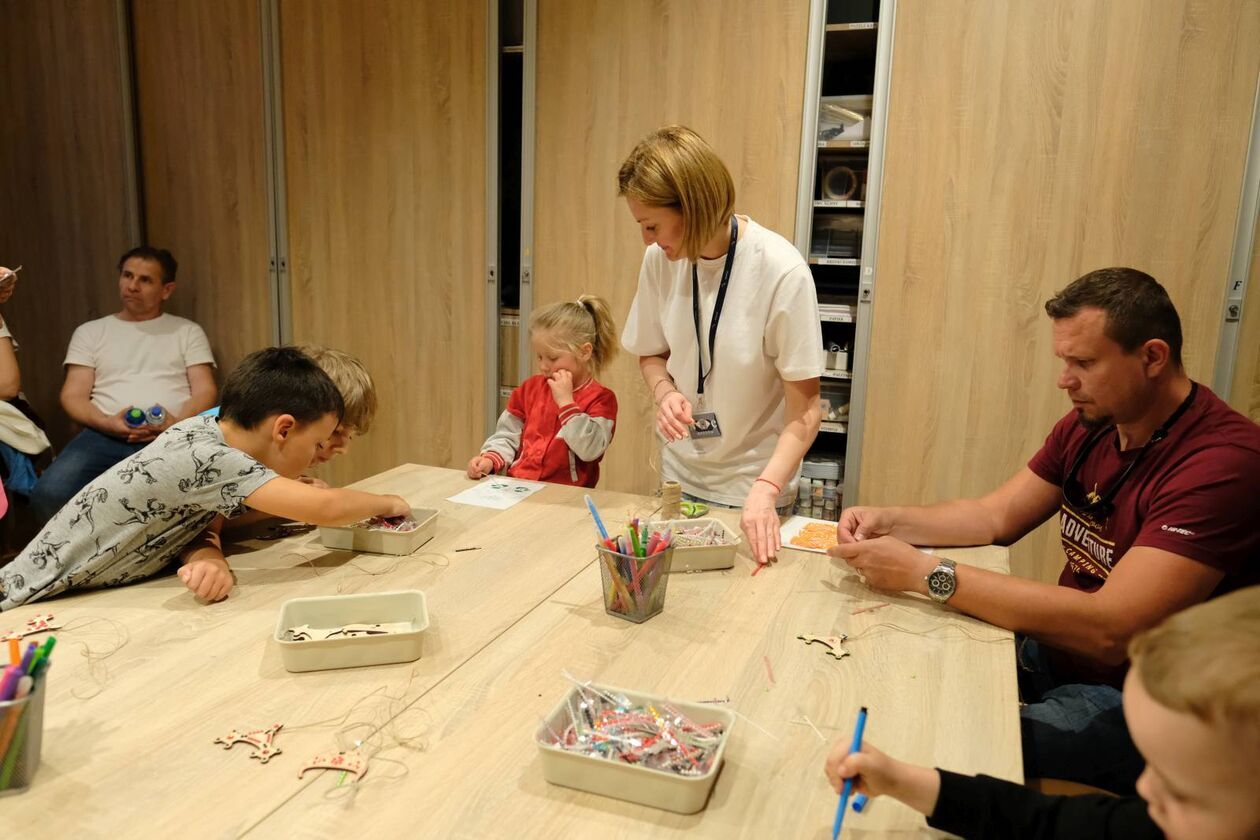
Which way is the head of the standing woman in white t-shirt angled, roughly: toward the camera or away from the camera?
toward the camera

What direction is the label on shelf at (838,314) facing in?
toward the camera

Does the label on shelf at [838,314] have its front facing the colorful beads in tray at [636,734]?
yes

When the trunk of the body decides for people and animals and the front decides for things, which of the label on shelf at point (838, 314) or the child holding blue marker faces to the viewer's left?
the child holding blue marker

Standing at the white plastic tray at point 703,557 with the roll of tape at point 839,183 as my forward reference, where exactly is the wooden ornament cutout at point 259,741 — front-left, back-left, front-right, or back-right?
back-left

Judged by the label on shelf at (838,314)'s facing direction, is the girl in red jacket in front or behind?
in front

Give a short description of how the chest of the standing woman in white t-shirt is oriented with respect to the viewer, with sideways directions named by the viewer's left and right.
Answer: facing the viewer and to the left of the viewer

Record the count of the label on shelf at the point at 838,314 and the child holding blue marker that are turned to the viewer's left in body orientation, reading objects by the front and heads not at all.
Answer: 1

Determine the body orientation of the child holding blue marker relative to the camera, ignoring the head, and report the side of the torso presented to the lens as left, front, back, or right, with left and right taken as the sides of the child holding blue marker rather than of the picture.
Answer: left

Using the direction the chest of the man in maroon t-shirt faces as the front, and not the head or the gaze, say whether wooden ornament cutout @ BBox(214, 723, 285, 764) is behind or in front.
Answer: in front

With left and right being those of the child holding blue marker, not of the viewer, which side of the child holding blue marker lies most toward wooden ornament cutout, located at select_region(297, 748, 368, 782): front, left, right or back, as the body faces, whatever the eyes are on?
front

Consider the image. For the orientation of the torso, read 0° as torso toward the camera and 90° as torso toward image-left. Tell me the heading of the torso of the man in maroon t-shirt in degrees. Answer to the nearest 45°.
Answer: approximately 45°

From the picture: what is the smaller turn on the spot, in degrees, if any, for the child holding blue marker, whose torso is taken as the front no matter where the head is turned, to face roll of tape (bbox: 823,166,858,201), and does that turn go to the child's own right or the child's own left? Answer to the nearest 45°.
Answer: approximately 90° to the child's own right
